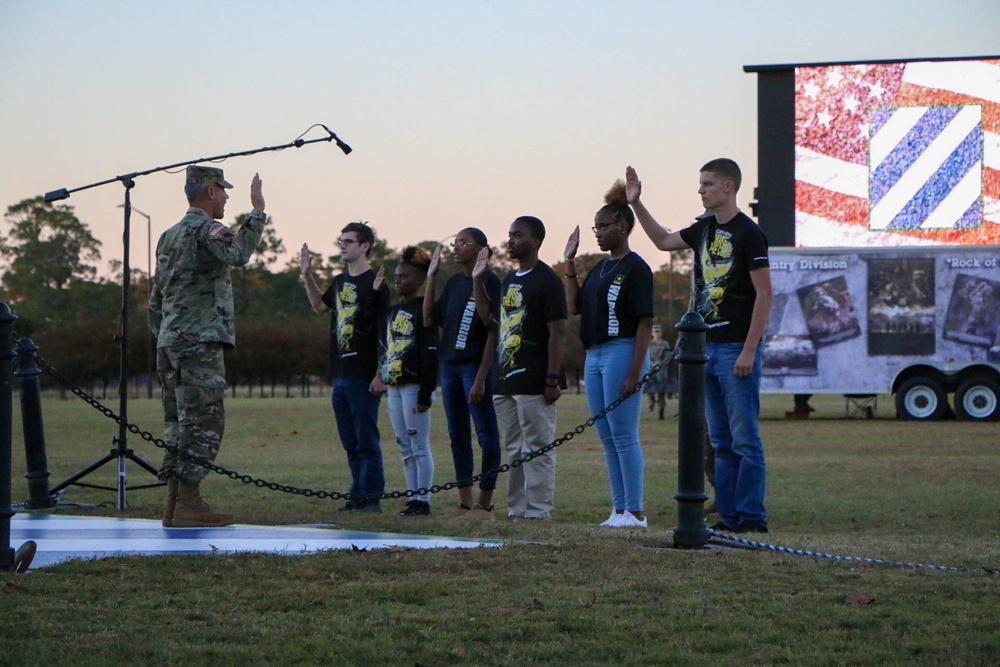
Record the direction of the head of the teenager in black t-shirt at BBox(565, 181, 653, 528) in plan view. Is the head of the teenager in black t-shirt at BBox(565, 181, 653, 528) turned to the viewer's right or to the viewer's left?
to the viewer's left

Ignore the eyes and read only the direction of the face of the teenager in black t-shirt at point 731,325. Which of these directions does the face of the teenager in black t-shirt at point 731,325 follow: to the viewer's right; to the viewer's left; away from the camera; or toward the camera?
to the viewer's left

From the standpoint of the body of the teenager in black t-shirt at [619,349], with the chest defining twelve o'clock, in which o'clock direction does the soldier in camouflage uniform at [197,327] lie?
The soldier in camouflage uniform is roughly at 1 o'clock from the teenager in black t-shirt.

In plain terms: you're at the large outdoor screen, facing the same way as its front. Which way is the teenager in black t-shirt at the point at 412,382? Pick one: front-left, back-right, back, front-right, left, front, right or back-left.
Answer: front

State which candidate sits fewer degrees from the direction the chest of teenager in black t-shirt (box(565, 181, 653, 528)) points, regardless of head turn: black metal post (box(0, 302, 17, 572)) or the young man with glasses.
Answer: the black metal post

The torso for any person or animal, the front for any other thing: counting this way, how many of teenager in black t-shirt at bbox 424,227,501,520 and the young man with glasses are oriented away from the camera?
0

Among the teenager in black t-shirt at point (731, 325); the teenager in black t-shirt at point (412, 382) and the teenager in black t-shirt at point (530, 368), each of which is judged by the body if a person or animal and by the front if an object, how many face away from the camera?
0

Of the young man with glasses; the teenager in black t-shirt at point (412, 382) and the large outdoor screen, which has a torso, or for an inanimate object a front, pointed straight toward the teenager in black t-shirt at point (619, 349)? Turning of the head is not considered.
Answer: the large outdoor screen

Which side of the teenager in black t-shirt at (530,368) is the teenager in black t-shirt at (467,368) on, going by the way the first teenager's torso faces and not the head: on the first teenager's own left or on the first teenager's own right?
on the first teenager's own right

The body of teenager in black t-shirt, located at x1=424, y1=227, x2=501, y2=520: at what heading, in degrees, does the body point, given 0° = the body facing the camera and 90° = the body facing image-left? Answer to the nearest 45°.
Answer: approximately 45°

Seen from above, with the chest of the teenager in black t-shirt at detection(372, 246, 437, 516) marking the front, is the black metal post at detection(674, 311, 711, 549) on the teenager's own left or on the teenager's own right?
on the teenager's own left

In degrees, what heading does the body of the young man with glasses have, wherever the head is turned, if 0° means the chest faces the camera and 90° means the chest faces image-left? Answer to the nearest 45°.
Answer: approximately 45°

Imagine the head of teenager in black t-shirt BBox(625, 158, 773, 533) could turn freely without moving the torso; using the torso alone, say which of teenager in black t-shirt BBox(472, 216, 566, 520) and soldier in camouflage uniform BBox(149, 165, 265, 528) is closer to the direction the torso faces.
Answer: the soldier in camouflage uniform

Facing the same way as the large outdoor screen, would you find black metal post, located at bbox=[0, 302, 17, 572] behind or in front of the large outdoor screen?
in front

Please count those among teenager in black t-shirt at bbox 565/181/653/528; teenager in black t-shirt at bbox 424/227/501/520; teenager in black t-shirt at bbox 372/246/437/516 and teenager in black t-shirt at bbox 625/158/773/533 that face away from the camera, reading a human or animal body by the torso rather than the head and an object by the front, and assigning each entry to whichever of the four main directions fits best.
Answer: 0
